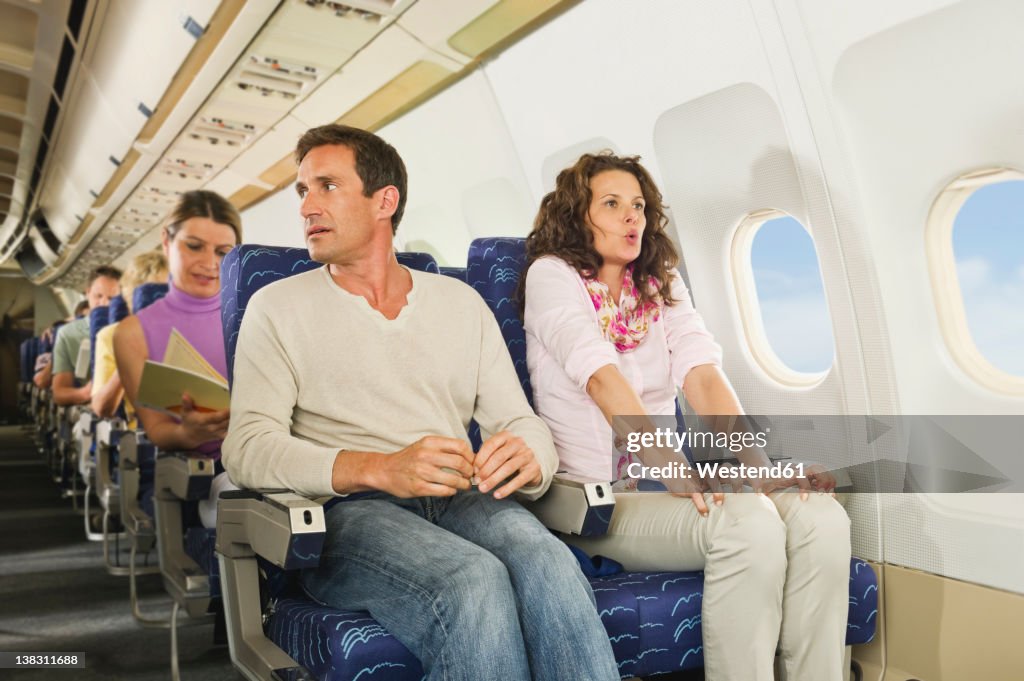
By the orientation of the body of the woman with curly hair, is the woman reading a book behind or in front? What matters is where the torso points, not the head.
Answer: behind

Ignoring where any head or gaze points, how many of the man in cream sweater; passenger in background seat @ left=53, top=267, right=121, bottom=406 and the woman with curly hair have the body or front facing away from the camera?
0

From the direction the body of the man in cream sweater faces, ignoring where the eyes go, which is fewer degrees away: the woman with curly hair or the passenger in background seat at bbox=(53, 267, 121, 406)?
the woman with curly hair

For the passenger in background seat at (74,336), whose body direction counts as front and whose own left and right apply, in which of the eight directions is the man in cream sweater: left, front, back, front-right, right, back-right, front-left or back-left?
front-right

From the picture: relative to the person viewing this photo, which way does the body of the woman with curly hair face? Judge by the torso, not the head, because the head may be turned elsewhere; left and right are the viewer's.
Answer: facing the viewer and to the right of the viewer

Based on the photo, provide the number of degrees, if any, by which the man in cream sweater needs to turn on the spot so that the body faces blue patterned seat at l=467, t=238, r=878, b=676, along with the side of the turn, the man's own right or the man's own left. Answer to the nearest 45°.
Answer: approximately 45° to the man's own left

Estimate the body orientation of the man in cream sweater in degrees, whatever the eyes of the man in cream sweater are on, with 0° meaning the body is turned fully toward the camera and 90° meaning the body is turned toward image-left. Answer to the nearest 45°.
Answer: approximately 315°

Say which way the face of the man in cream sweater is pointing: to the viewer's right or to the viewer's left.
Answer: to the viewer's left

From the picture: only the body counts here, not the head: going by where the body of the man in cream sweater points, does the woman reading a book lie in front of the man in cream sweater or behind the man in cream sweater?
behind

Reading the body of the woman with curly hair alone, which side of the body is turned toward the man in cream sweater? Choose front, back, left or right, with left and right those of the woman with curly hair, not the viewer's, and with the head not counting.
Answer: right

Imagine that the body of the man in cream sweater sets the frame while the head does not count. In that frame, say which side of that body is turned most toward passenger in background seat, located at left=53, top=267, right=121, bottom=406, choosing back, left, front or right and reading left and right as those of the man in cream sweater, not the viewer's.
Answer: back

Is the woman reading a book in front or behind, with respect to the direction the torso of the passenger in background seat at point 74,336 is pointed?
in front

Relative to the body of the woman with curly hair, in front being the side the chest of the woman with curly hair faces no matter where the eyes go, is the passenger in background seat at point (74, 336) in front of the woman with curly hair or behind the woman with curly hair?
behind

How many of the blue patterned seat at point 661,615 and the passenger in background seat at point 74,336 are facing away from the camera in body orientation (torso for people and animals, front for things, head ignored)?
0
